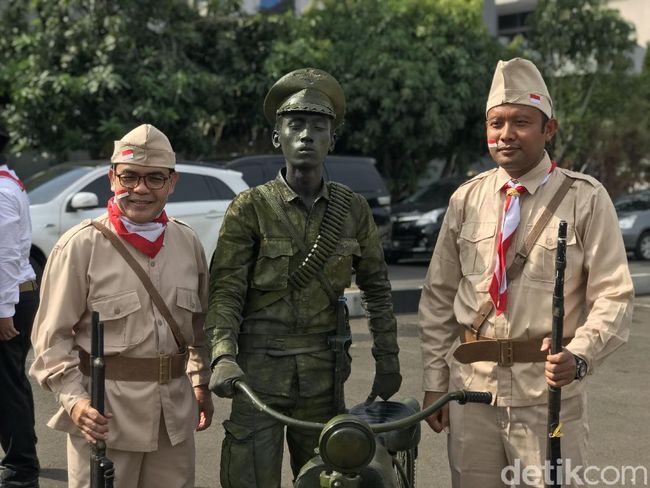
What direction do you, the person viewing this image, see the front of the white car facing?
facing the viewer and to the left of the viewer

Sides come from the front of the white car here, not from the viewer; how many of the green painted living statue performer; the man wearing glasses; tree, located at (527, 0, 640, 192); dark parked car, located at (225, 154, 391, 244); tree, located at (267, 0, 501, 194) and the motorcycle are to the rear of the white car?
3

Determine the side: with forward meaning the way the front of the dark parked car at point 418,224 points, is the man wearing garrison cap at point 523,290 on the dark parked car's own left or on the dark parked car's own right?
on the dark parked car's own left

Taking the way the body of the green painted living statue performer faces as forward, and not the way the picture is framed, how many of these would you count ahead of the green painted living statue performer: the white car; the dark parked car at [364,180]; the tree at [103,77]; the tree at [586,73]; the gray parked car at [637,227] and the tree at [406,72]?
0

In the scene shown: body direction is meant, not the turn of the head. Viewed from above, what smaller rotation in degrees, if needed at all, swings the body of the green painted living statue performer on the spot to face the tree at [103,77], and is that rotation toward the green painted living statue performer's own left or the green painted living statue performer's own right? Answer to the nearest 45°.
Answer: approximately 180°

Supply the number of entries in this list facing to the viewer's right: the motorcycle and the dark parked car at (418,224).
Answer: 0

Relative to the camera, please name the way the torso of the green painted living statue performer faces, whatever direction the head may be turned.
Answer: toward the camera

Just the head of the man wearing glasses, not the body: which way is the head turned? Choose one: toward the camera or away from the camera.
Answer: toward the camera

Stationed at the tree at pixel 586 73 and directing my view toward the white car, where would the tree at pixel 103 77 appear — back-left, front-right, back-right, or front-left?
front-right

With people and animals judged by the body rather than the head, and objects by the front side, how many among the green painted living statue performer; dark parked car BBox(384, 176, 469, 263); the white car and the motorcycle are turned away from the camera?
0

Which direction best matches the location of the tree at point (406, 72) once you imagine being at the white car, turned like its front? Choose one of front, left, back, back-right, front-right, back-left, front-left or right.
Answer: back

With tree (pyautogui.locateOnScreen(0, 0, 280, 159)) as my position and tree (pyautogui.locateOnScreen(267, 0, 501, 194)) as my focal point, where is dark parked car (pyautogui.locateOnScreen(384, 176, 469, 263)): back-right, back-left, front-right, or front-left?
front-right

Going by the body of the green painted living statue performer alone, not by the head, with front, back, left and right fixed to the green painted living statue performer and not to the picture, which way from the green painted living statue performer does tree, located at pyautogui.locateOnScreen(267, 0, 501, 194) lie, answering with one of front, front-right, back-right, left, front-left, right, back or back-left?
back

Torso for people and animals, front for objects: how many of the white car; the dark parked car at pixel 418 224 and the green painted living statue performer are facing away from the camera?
0

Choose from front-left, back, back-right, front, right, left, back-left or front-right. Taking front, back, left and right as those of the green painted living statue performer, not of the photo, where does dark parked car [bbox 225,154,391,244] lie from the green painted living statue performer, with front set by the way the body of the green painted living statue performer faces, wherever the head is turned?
back

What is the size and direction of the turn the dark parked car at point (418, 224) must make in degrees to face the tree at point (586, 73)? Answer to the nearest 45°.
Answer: approximately 180°

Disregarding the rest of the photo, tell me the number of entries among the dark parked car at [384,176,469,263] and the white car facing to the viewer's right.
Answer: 0
